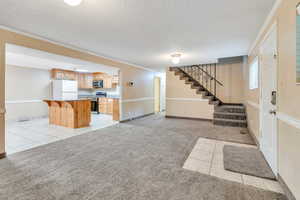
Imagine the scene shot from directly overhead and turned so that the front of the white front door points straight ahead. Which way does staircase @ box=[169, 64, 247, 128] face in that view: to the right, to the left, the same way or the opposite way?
to the left

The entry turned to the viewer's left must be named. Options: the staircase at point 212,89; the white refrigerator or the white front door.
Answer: the white front door

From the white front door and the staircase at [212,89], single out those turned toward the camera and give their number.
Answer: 1

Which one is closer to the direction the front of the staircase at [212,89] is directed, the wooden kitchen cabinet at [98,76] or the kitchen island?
the kitchen island

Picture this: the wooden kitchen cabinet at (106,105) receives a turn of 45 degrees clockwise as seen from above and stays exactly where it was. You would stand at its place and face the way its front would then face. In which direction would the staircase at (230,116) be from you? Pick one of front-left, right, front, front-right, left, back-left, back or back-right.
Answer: back-left

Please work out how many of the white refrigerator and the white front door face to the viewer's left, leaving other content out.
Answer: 1

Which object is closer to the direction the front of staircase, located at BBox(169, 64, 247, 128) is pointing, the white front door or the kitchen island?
the white front door

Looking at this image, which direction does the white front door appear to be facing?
to the viewer's left
